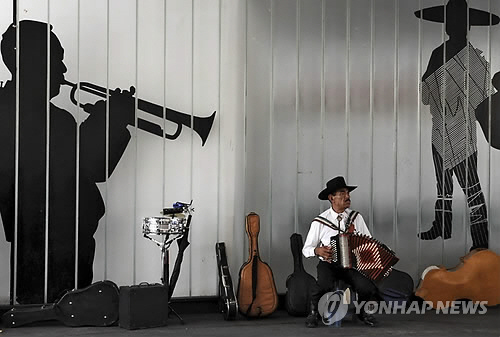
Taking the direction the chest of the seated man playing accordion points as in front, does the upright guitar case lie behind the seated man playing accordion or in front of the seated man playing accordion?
behind

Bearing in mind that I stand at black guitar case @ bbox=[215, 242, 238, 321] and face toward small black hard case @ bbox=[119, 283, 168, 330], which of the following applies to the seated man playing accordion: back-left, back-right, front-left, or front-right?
back-left

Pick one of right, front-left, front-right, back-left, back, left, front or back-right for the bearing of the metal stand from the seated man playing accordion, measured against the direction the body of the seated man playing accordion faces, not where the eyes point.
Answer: back-right

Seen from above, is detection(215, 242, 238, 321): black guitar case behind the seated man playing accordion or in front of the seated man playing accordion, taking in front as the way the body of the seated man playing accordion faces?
behind

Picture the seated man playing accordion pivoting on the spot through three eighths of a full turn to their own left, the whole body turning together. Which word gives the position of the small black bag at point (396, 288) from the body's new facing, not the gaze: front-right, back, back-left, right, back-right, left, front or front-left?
front-right

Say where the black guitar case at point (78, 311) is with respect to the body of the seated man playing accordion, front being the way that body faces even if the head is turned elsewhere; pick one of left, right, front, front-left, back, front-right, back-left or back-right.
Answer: back-right

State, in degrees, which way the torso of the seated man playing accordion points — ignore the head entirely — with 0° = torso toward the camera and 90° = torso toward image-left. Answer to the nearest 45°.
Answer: approximately 315°

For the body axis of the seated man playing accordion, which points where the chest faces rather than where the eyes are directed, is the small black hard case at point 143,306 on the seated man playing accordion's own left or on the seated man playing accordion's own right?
on the seated man playing accordion's own right
